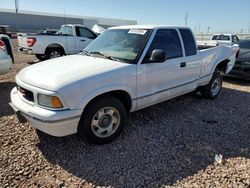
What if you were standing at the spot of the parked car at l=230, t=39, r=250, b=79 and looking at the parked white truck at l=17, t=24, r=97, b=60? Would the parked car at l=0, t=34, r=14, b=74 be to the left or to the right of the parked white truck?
left

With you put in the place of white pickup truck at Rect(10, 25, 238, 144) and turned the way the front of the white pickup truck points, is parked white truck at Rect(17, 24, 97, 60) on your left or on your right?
on your right

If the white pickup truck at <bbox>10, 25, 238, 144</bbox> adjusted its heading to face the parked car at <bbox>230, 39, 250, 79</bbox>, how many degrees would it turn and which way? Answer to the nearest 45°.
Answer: approximately 180°

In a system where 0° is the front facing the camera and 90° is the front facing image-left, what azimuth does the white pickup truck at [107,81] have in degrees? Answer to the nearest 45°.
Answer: approximately 45°

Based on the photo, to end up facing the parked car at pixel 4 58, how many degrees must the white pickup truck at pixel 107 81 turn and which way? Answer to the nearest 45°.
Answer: approximately 90° to its right
